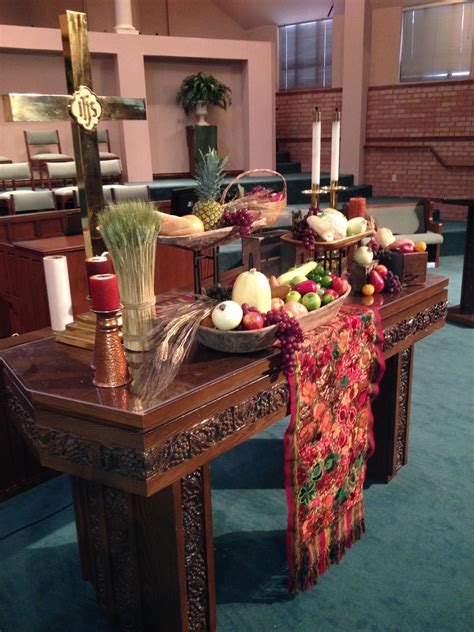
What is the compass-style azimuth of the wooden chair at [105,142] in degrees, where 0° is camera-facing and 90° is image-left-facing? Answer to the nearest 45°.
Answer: approximately 315°

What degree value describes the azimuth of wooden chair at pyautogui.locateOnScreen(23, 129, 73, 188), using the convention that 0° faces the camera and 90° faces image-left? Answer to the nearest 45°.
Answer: approximately 315°

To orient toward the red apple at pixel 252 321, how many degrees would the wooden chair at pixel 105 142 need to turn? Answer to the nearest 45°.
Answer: approximately 45° to its right
